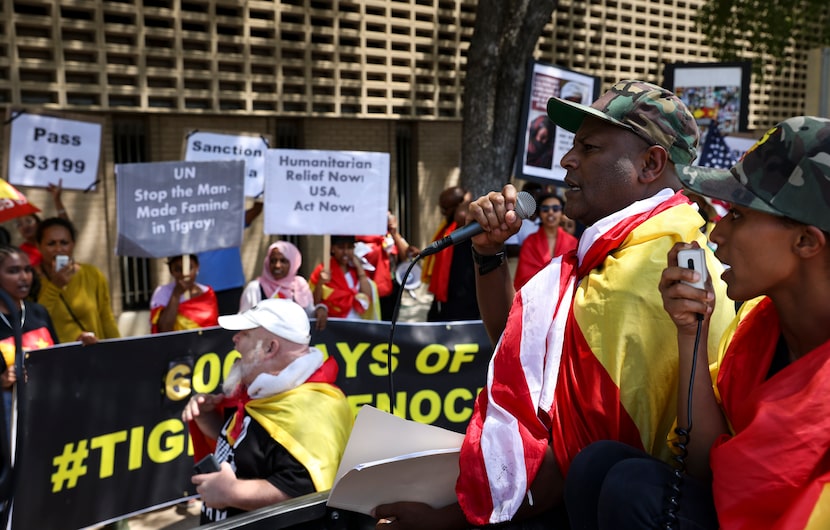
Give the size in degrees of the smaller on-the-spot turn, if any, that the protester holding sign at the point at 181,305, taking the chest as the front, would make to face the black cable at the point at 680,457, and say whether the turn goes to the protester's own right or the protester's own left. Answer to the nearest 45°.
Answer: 0° — they already face it

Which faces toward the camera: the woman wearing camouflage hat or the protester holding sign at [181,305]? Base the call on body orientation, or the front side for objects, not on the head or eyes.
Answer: the protester holding sign

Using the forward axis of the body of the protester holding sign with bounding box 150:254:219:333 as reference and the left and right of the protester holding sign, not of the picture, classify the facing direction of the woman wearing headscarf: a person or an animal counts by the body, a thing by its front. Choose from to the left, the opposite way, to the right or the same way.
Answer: the same way

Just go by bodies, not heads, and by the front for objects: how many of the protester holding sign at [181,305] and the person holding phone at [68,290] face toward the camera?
2

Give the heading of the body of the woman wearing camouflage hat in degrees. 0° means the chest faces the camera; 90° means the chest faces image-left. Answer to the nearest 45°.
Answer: approximately 90°

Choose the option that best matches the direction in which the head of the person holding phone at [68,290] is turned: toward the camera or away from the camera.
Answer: toward the camera

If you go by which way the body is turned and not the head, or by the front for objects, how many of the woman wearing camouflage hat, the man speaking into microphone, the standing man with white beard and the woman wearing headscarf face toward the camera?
1

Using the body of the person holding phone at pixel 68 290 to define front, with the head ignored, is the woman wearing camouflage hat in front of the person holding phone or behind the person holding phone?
in front

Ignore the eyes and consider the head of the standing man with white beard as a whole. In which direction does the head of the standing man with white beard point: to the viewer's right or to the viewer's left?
to the viewer's left

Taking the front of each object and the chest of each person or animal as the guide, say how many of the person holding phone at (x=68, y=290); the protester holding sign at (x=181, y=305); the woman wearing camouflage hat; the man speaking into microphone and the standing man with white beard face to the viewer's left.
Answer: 3

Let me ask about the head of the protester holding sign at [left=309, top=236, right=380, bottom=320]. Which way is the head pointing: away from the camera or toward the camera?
toward the camera

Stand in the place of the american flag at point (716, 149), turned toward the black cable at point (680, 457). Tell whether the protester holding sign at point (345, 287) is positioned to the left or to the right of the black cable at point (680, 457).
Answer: right

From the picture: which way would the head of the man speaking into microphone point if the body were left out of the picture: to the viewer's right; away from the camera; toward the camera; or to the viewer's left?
to the viewer's left

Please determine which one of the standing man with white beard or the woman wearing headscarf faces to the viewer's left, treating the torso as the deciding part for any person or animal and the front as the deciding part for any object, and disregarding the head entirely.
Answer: the standing man with white beard

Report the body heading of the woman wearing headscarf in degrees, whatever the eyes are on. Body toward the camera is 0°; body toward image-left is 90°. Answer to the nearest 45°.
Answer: approximately 0°

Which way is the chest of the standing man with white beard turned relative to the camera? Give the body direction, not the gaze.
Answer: to the viewer's left

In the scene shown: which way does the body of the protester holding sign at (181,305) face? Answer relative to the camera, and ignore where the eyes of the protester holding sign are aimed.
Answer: toward the camera

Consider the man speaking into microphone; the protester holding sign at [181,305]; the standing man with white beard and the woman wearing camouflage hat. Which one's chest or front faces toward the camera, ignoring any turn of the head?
the protester holding sign
